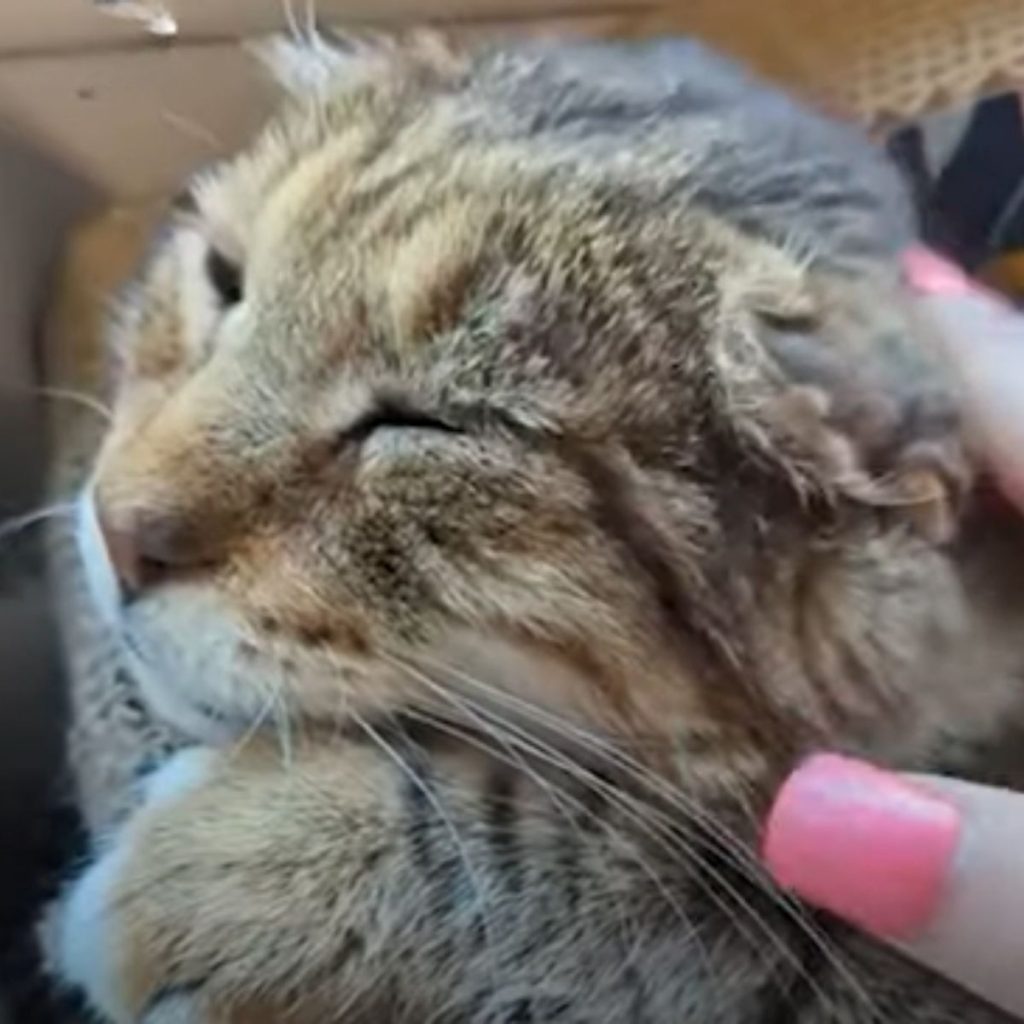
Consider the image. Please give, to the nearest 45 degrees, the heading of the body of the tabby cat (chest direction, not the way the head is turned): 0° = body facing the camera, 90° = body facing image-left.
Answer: approximately 45°
